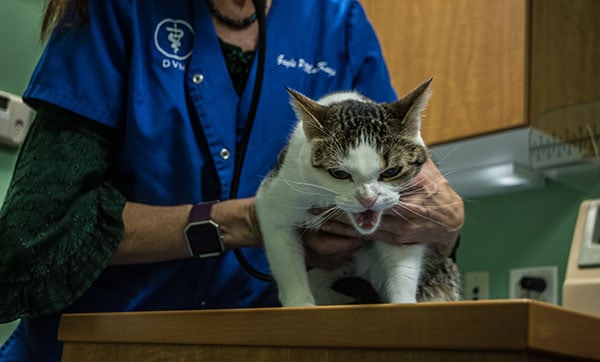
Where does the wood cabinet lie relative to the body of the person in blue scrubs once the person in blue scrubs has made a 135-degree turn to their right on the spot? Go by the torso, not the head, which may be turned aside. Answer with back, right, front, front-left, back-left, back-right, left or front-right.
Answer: right

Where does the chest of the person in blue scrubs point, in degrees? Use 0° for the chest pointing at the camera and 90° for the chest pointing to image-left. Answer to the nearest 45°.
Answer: approximately 0°

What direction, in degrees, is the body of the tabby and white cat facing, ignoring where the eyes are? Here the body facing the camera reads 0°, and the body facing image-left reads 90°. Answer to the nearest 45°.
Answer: approximately 0°
